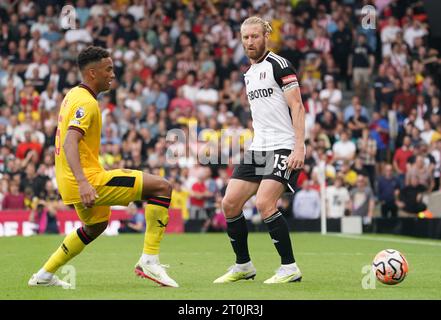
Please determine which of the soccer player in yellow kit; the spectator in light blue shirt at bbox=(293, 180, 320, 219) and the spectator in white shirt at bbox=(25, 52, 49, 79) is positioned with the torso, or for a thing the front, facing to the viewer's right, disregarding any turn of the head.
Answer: the soccer player in yellow kit

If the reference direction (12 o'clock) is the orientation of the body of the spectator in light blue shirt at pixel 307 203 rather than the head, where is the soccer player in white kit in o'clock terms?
The soccer player in white kit is roughly at 12 o'clock from the spectator in light blue shirt.

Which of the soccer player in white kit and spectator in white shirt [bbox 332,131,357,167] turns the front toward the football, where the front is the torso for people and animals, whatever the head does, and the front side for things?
the spectator in white shirt

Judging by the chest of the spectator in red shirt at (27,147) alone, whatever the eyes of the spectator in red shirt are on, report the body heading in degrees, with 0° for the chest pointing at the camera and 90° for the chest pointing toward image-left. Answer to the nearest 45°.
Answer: approximately 0°

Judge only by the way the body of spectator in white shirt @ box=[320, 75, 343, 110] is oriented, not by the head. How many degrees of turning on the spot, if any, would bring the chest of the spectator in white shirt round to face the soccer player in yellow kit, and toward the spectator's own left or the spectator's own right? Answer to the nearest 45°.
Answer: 0° — they already face them

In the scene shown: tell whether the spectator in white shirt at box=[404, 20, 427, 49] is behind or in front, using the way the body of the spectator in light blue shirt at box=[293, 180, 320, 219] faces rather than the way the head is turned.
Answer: behind

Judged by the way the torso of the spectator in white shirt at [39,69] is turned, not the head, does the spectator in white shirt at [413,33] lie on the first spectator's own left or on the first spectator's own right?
on the first spectator's own left
